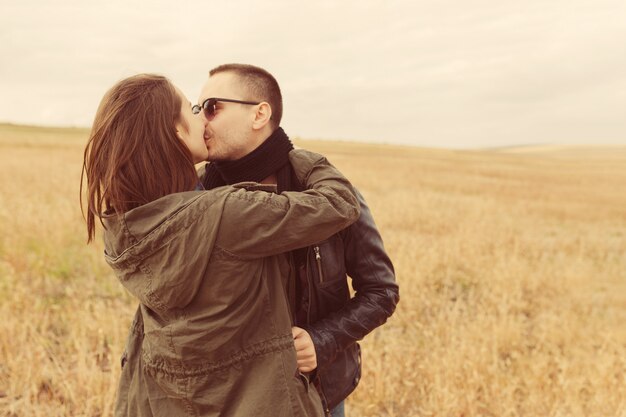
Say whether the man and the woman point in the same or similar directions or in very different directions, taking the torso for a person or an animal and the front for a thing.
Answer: very different directions

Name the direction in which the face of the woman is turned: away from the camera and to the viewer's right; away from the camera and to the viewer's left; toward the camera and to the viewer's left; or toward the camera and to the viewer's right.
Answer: away from the camera and to the viewer's right

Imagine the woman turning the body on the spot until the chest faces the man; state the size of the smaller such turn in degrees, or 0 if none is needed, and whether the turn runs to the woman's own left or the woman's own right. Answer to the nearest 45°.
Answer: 0° — they already face them

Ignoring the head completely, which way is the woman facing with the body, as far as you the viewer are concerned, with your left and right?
facing away from the viewer and to the right of the viewer

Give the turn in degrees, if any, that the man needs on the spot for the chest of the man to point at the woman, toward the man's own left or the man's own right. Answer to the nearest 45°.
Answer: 0° — they already face them

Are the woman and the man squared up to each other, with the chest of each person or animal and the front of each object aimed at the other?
yes

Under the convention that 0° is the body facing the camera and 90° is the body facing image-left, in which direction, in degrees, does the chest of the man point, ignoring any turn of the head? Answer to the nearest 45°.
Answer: approximately 45°
